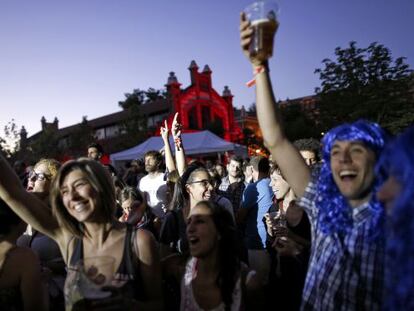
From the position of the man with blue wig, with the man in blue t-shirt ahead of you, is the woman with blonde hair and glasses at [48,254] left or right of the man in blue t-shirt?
left

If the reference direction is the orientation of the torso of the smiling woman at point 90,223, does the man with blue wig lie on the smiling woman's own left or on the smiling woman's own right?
on the smiling woman's own left

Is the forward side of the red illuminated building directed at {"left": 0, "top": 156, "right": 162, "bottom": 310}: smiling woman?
yes

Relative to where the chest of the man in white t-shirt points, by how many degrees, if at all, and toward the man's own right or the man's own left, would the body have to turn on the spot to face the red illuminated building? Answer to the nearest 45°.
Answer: approximately 135° to the man's own right

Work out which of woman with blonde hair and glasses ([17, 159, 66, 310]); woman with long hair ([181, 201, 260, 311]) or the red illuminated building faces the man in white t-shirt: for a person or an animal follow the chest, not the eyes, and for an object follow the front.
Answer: the red illuminated building

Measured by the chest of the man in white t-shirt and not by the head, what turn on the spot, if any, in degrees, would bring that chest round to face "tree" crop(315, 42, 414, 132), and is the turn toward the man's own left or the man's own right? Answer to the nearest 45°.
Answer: approximately 180°

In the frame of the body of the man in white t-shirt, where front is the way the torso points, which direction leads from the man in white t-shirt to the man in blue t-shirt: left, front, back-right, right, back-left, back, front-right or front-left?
left

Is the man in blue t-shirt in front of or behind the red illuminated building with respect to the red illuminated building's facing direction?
in front

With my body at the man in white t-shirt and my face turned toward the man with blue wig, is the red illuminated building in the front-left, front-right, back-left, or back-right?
back-left

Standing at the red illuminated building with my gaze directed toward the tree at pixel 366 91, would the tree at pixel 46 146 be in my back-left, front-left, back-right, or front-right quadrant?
back-right

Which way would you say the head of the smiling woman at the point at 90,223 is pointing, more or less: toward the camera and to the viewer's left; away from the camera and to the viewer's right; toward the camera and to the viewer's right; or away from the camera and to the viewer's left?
toward the camera and to the viewer's left
